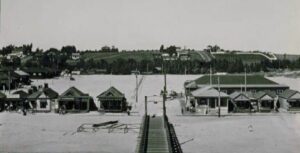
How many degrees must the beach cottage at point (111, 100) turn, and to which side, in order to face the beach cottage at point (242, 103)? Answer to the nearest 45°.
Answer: approximately 90° to its left

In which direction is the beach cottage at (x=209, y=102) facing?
toward the camera

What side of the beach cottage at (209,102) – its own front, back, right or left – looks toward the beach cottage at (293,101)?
left

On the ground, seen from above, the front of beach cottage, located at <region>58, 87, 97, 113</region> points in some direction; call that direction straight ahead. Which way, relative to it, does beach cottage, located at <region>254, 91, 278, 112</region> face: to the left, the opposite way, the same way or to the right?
the same way

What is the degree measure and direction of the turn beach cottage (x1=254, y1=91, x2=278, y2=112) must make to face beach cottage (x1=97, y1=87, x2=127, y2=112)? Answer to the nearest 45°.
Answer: approximately 90° to its right

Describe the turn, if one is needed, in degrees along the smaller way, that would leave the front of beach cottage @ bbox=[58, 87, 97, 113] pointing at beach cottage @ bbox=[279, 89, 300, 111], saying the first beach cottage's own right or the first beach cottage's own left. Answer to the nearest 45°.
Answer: approximately 90° to the first beach cottage's own left

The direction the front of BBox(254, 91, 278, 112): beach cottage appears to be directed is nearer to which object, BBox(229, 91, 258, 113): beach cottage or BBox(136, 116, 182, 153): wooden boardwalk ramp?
the wooden boardwalk ramp

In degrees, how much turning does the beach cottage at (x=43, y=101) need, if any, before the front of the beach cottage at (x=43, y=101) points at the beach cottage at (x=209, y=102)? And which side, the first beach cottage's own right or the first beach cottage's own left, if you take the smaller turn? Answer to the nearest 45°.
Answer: approximately 90° to the first beach cottage's own left

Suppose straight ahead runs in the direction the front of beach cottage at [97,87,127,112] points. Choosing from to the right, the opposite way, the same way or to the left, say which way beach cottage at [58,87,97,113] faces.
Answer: the same way

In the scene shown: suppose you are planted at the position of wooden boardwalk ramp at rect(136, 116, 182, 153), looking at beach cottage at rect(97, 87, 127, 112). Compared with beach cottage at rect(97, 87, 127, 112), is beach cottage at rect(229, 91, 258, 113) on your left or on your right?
right

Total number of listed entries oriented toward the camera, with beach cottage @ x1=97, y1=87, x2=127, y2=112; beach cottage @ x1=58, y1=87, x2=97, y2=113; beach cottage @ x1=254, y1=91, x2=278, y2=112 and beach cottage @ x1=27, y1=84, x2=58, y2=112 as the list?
4

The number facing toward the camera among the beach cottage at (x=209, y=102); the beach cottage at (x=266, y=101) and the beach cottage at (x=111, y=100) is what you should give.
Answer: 3

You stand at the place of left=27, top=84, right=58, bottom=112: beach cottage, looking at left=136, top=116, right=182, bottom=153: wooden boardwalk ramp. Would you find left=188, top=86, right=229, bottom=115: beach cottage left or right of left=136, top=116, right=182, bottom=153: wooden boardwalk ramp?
left

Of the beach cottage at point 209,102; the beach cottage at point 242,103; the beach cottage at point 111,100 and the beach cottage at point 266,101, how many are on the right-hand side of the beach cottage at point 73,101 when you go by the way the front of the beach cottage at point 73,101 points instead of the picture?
0

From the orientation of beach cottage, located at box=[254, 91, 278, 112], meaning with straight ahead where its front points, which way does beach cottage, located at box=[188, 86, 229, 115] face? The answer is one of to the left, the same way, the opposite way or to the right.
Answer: the same way

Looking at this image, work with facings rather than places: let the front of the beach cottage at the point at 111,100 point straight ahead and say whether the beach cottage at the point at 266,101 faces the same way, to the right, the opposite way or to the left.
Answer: the same way

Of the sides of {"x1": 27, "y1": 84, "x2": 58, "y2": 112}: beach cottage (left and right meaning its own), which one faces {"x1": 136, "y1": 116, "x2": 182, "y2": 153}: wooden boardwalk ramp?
front

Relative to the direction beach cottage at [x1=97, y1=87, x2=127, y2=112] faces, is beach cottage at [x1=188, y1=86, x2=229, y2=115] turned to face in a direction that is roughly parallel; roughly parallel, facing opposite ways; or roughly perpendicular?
roughly parallel

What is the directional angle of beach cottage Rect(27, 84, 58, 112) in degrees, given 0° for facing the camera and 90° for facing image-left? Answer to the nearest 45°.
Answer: approximately 0°

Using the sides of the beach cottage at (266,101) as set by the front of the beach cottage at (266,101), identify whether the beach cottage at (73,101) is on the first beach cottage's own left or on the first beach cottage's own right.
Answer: on the first beach cottage's own right
